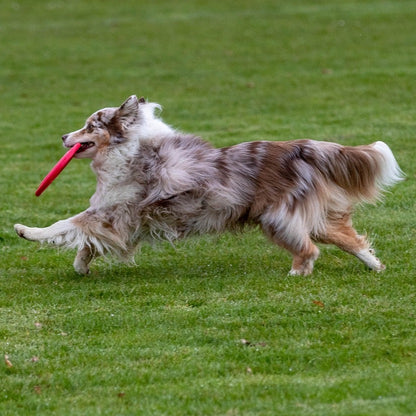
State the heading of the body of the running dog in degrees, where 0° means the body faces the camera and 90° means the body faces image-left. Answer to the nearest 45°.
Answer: approximately 90°
